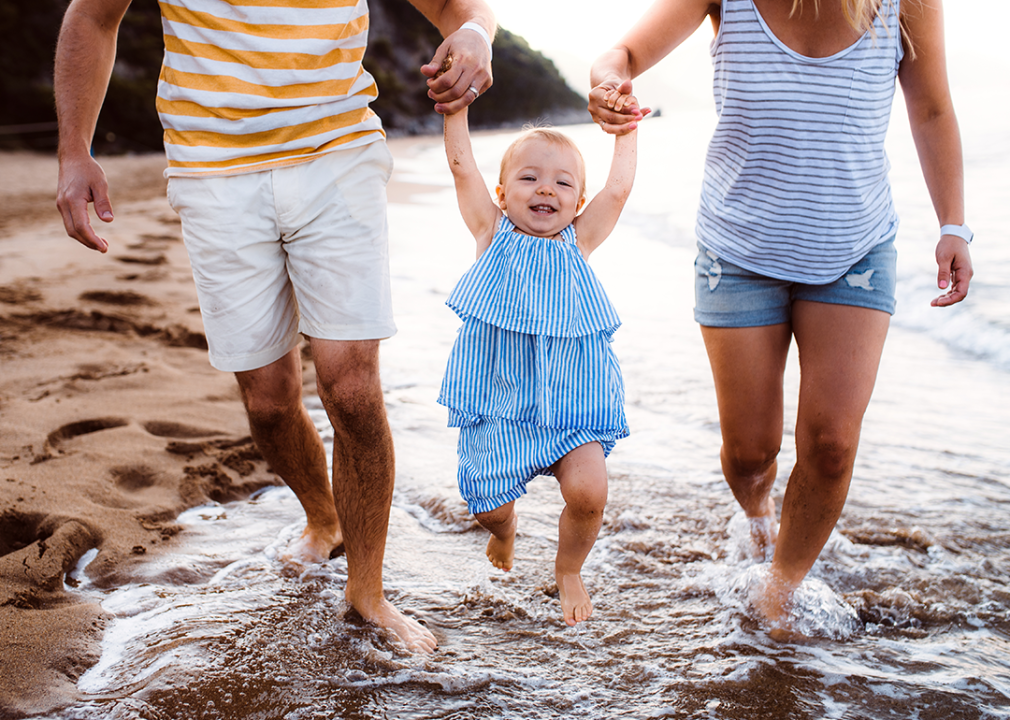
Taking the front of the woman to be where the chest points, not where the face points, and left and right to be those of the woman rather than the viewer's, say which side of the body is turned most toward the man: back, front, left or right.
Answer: right

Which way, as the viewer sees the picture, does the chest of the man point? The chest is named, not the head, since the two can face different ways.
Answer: toward the camera

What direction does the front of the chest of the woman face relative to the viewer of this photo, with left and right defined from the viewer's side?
facing the viewer

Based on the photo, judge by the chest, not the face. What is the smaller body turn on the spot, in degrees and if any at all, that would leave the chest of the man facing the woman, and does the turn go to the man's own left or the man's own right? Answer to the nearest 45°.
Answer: approximately 90° to the man's own left

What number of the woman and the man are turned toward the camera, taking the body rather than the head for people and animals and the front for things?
2
